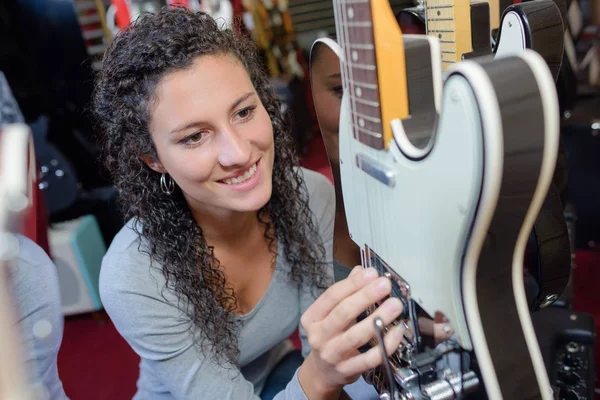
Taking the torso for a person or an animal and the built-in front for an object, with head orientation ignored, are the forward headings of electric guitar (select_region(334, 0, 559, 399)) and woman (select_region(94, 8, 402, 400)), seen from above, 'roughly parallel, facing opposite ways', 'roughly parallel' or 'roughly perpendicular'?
roughly perpendicular

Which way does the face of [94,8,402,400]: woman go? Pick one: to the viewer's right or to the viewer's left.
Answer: to the viewer's right

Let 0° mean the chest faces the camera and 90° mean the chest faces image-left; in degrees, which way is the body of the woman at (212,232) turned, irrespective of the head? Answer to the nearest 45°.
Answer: approximately 315°

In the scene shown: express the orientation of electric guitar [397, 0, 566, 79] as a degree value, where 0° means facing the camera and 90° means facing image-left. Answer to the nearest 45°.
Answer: approximately 45°
